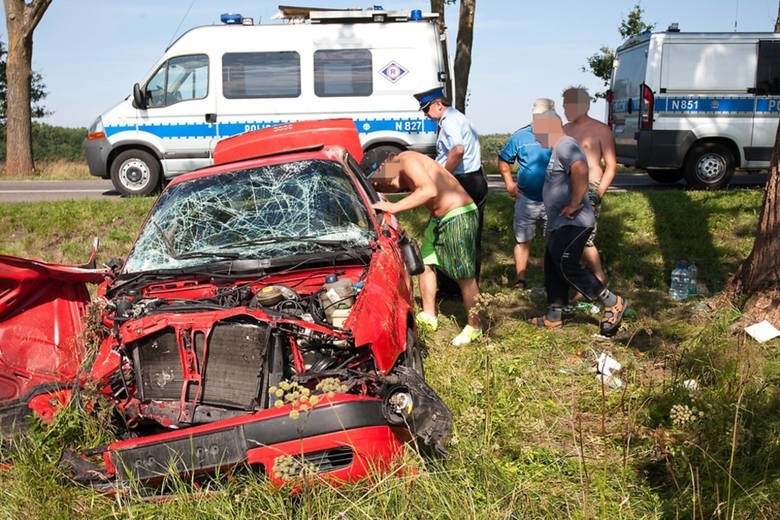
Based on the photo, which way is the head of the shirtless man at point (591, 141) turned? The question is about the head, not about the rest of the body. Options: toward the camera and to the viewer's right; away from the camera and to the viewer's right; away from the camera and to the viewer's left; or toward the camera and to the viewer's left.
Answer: toward the camera and to the viewer's left

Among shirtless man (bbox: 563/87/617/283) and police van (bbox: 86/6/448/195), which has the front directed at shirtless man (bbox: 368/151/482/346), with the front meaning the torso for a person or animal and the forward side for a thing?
shirtless man (bbox: 563/87/617/283)

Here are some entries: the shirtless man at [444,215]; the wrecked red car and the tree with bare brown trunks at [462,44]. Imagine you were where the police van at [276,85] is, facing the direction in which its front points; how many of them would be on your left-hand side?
2

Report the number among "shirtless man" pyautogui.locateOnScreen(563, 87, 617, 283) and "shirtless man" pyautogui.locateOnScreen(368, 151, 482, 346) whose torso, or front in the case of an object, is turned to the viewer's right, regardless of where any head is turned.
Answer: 0

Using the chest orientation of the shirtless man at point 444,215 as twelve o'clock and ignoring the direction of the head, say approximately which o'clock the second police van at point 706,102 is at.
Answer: The second police van is roughly at 4 o'clock from the shirtless man.

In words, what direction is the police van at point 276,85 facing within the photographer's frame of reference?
facing to the left of the viewer

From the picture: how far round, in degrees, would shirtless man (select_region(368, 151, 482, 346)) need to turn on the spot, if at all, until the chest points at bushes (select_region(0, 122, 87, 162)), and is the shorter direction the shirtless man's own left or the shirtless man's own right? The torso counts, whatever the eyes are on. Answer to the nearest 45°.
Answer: approximately 45° to the shirtless man's own right

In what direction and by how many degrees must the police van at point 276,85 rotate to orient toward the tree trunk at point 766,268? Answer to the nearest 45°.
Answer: approximately 135° to its left

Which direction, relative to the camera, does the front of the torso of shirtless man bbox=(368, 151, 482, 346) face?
to the viewer's left

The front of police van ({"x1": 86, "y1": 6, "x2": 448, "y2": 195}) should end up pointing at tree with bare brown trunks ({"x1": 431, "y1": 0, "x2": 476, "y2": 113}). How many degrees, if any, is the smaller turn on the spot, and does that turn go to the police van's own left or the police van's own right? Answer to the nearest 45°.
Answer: approximately 135° to the police van's own right

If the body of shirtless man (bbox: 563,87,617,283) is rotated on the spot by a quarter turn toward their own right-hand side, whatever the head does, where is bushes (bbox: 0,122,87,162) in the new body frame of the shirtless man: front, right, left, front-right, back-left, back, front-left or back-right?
front

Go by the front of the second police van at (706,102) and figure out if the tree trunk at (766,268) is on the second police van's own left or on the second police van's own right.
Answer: on the second police van's own right
